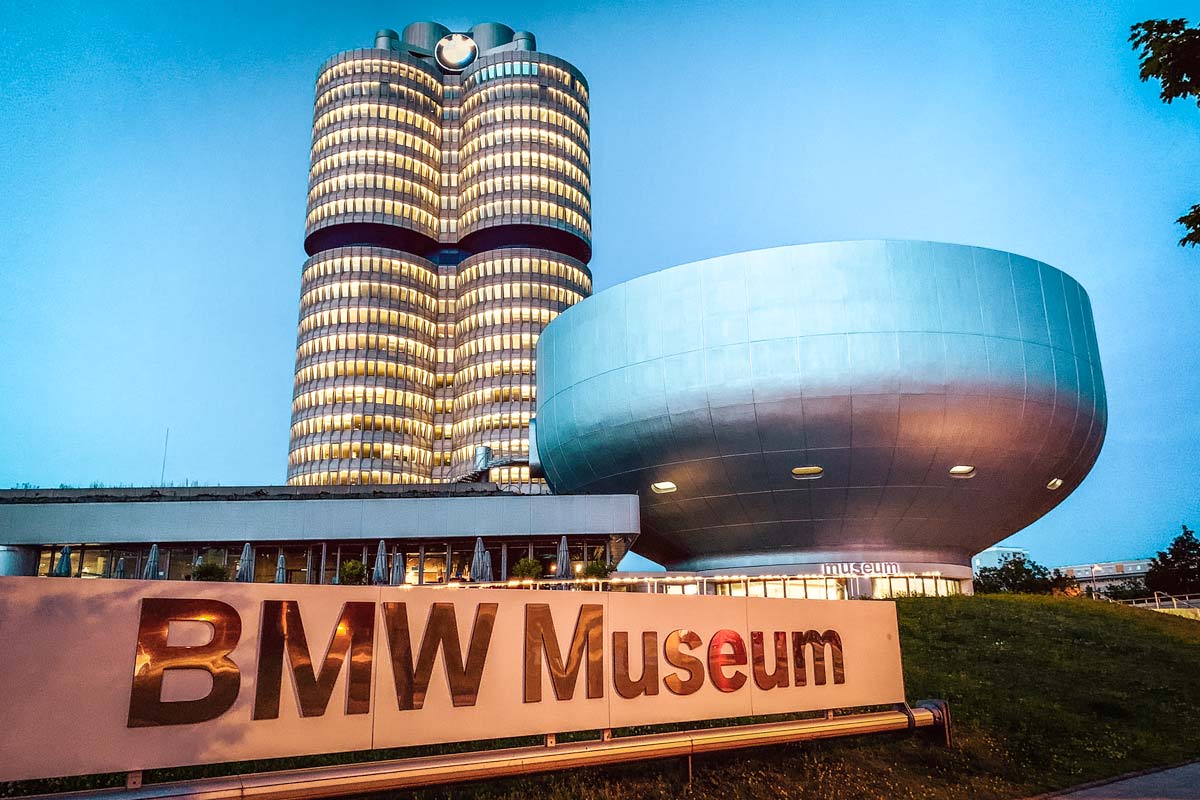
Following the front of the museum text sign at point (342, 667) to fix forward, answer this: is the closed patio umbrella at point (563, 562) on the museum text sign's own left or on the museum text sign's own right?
on the museum text sign's own left

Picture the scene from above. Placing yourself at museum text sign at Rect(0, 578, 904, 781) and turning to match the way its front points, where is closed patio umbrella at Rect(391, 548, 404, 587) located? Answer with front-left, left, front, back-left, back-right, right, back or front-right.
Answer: back-left

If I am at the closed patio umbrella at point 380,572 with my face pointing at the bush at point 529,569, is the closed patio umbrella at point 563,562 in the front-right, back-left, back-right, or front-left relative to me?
front-left

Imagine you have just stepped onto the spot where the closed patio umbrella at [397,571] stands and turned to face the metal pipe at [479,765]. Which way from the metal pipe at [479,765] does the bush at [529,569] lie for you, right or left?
left

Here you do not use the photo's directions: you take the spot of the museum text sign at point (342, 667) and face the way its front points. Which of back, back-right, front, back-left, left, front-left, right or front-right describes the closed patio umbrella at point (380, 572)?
back-left

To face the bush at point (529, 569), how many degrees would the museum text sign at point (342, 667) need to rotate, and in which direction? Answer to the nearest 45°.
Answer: approximately 135° to its left

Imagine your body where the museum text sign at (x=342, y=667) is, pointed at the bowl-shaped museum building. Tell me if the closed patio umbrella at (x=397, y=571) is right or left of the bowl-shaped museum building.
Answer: left

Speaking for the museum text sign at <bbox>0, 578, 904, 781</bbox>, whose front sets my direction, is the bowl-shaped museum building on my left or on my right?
on my left
